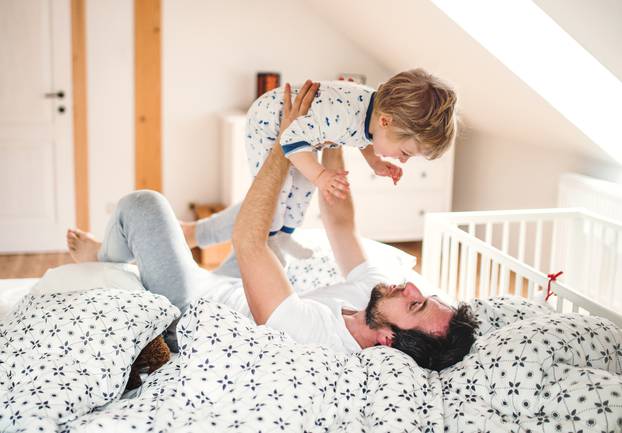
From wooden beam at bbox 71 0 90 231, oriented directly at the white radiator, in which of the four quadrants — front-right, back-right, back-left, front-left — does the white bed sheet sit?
front-right

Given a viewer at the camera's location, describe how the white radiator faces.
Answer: facing the viewer and to the left of the viewer

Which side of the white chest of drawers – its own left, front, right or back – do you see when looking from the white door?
right

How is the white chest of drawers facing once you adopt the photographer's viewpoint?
facing the viewer

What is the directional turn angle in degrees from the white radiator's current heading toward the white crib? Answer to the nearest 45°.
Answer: approximately 45° to its left

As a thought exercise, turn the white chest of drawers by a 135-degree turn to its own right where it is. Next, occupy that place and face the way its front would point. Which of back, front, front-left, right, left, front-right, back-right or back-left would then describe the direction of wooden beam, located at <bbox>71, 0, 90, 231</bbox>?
front-left

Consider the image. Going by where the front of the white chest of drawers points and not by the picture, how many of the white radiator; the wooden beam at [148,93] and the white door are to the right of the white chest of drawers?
2

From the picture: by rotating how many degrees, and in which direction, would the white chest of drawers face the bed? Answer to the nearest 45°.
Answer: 0° — it already faces it

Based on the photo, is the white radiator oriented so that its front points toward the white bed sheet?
yes

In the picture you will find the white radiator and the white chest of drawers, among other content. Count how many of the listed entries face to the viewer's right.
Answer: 0

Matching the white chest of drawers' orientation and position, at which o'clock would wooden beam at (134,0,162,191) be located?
The wooden beam is roughly at 3 o'clock from the white chest of drawers.

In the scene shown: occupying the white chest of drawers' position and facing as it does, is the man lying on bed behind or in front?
in front

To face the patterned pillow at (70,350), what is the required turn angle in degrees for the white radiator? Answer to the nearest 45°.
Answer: approximately 45° to its left
